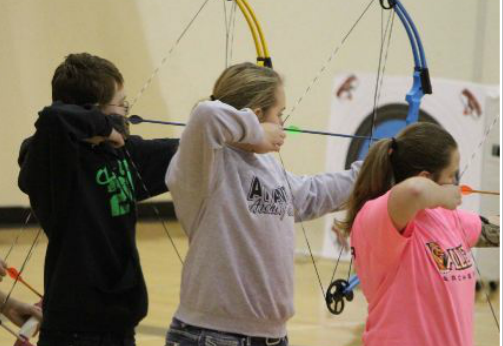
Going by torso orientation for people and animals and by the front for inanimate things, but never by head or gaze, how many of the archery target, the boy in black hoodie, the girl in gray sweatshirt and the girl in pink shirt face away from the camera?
0

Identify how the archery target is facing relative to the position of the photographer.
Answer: facing the viewer

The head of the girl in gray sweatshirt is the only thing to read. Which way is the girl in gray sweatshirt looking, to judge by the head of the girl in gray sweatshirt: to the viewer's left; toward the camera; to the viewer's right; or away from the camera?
to the viewer's right

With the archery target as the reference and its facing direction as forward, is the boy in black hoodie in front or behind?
in front

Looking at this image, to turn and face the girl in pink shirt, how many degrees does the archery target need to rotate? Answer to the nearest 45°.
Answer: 0° — it already faces them

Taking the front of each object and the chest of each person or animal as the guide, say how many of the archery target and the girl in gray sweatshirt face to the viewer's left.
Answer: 0

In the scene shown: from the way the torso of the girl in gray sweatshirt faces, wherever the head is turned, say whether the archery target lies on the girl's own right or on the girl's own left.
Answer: on the girl's own left

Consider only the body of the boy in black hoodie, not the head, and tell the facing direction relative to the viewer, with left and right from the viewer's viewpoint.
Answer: facing the viewer and to the right of the viewer
